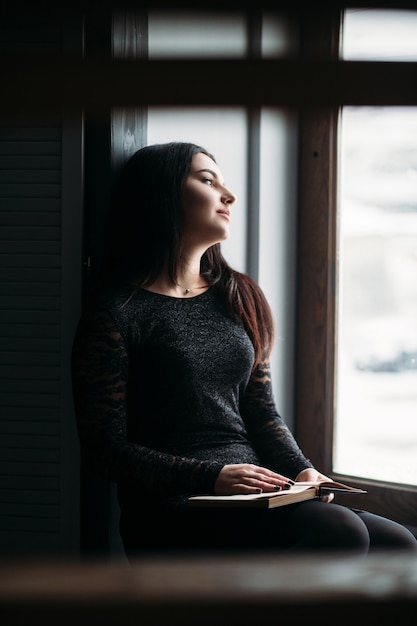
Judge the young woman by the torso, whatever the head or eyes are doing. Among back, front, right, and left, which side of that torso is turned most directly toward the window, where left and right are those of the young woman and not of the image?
left

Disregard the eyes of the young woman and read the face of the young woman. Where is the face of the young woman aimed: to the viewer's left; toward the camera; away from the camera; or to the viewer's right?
to the viewer's right

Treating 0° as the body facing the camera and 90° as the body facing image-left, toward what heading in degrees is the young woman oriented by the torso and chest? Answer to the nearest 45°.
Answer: approximately 315°
